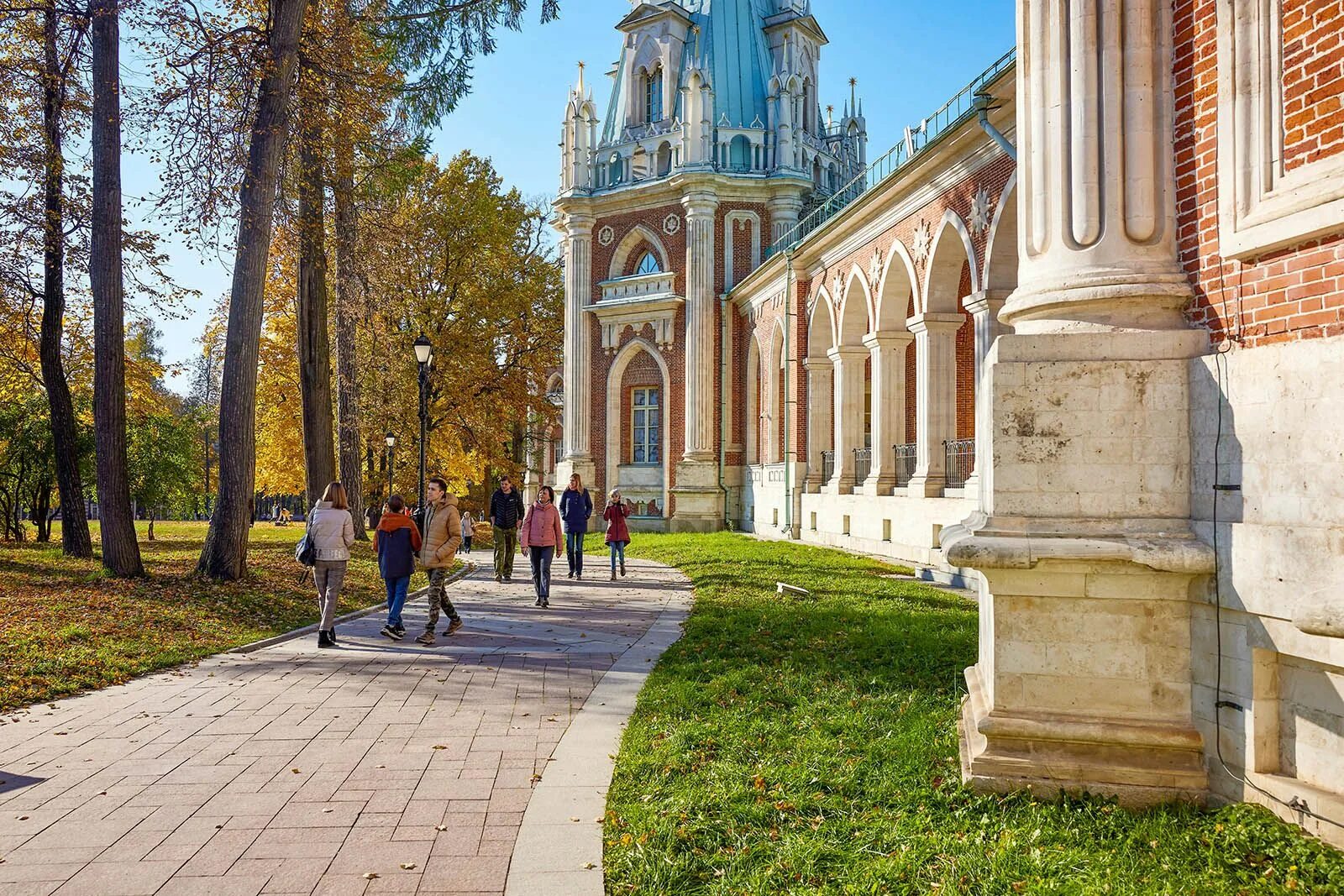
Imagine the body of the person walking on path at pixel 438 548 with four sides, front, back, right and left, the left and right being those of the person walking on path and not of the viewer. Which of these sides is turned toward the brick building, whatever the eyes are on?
left

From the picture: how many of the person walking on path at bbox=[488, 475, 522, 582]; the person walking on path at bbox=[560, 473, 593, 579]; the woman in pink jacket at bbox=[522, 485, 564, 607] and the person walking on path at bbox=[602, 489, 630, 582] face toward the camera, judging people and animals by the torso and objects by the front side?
4

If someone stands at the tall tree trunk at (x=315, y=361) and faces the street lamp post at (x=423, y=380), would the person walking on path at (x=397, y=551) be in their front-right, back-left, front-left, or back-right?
front-right

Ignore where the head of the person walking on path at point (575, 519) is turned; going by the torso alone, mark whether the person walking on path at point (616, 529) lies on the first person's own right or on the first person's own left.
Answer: on the first person's own left

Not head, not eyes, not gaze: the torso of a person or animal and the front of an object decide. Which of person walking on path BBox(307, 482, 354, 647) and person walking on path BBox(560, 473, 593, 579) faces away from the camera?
person walking on path BBox(307, 482, 354, 647)

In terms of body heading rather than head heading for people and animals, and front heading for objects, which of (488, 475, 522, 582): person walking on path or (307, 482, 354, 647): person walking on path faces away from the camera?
(307, 482, 354, 647): person walking on path

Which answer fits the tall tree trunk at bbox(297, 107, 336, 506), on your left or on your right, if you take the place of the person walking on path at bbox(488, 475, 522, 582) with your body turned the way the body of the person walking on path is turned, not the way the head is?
on your right

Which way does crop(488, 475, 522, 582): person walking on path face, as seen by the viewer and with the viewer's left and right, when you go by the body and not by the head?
facing the viewer

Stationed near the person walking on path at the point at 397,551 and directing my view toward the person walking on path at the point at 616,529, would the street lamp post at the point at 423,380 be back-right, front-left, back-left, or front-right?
front-left

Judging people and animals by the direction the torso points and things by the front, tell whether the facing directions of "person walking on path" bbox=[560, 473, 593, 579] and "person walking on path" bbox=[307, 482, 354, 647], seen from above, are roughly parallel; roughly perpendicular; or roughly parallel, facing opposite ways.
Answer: roughly parallel, facing opposite ways

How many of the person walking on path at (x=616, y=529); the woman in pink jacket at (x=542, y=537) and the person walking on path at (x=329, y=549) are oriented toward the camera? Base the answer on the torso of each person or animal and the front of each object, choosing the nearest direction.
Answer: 2

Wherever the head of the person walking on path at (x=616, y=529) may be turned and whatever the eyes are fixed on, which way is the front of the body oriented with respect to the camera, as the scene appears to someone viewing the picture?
toward the camera

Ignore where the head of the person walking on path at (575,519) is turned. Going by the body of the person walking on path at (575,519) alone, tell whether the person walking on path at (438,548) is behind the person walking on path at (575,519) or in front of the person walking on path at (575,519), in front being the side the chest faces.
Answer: in front

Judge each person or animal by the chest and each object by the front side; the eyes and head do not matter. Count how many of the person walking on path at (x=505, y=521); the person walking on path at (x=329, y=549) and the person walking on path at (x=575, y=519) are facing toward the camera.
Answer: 2

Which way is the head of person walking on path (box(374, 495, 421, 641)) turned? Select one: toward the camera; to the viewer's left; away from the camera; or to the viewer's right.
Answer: away from the camera

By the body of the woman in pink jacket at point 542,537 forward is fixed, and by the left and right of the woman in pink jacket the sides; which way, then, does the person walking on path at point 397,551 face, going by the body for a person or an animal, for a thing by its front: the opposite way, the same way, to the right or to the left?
the opposite way

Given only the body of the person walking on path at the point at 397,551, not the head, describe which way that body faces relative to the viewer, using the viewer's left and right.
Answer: facing away from the viewer

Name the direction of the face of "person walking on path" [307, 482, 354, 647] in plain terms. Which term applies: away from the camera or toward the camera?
away from the camera
